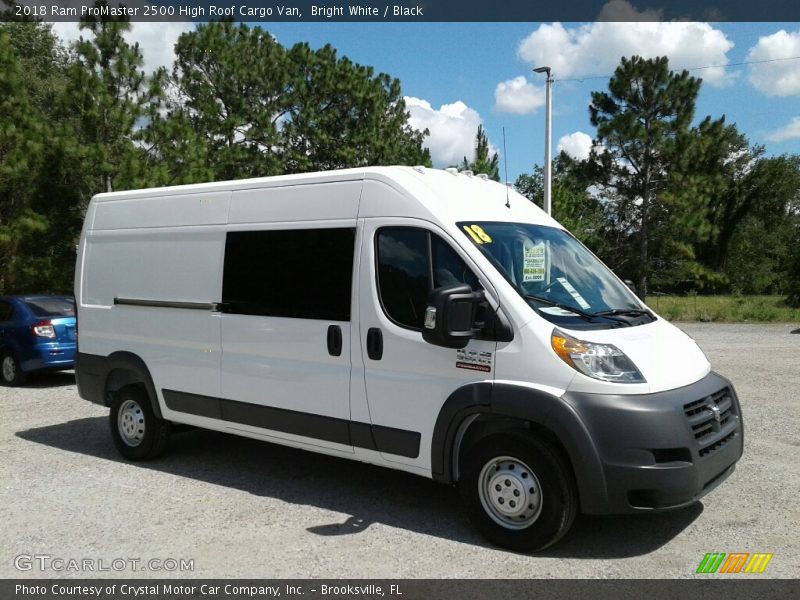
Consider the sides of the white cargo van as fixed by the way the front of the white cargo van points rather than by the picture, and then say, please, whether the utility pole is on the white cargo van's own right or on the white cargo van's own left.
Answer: on the white cargo van's own left

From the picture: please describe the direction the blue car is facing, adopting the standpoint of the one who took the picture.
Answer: facing away from the viewer and to the left of the viewer

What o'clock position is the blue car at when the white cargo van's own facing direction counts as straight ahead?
The blue car is roughly at 6 o'clock from the white cargo van.

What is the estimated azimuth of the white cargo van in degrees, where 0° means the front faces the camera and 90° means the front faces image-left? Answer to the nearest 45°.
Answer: approximately 315°

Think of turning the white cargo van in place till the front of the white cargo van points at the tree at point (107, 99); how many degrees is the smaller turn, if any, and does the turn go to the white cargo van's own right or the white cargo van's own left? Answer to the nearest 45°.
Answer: approximately 180°

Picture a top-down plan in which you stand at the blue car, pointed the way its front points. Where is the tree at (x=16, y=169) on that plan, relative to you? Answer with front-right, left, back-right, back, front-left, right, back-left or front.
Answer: front-right

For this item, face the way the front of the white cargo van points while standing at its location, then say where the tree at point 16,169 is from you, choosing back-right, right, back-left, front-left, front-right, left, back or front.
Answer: back
